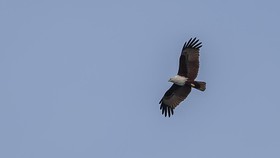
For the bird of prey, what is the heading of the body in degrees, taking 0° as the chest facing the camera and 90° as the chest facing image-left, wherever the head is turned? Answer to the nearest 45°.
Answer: approximately 90°
